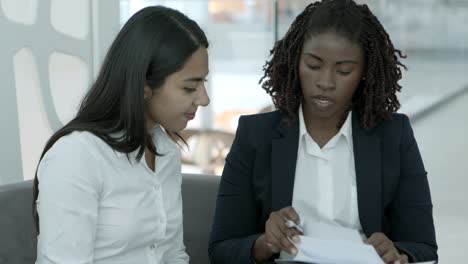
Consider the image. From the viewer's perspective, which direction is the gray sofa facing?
toward the camera

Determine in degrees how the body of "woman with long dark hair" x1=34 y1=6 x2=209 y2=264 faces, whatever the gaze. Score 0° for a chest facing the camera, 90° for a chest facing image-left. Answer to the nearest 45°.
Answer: approximately 315°

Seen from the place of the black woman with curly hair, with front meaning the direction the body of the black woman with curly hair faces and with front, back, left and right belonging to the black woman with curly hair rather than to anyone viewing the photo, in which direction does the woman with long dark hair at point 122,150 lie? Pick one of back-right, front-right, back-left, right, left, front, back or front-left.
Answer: front-right

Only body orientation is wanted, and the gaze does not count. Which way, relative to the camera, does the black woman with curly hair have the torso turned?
toward the camera
